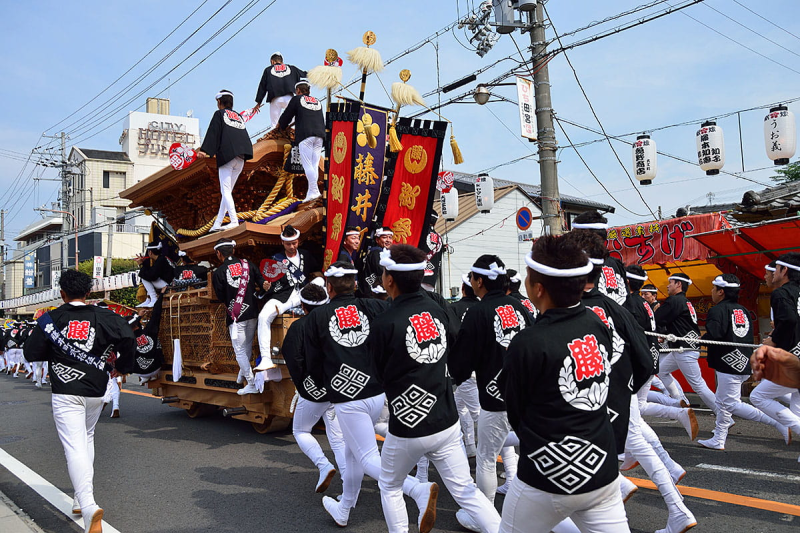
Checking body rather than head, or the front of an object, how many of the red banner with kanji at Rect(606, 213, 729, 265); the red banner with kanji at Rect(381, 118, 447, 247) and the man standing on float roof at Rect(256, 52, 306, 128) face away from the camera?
1

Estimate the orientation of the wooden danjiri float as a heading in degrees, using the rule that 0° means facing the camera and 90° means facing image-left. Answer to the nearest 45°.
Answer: approximately 135°

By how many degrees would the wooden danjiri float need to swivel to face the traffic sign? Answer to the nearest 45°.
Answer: approximately 90° to its right

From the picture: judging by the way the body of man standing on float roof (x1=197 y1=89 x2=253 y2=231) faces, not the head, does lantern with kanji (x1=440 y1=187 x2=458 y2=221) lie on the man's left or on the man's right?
on the man's right

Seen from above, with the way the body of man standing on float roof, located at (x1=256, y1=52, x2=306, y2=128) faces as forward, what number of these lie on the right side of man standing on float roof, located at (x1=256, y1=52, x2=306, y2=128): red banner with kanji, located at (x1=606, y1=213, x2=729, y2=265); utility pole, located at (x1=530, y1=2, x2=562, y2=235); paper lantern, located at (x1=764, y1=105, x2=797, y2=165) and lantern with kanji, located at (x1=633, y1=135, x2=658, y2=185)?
4

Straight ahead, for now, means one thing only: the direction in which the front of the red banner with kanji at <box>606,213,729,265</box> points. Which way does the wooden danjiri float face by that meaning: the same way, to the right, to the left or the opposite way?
to the right

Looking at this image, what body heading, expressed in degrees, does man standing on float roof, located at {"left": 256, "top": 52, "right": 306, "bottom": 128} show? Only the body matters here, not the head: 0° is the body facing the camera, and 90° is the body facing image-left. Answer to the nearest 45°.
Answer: approximately 180°

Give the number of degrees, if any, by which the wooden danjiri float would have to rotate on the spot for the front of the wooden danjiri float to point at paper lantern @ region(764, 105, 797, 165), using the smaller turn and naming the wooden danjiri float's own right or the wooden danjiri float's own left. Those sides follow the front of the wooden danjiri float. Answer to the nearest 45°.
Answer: approximately 135° to the wooden danjiri float's own right

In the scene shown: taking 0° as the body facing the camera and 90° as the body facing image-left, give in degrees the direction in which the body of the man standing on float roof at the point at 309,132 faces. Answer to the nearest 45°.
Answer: approximately 135°

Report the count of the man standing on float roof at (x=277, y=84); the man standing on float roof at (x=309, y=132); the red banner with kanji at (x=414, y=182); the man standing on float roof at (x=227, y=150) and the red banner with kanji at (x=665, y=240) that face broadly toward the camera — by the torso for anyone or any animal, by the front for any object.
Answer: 2

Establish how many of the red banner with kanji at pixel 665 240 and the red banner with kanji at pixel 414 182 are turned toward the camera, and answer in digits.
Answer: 2

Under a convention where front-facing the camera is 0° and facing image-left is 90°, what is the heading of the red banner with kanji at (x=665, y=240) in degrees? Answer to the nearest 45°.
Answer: approximately 0°
